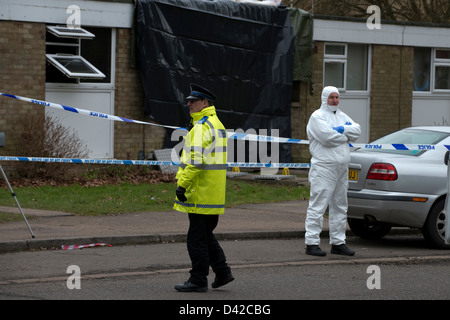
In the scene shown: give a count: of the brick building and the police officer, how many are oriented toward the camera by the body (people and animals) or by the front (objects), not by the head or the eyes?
1

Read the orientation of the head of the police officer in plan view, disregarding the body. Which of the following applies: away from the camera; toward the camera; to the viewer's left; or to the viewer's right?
to the viewer's left

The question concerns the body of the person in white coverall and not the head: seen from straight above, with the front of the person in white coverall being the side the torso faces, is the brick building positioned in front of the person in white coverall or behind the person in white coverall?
behind

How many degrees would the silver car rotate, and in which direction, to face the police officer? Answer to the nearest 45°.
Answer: approximately 180°

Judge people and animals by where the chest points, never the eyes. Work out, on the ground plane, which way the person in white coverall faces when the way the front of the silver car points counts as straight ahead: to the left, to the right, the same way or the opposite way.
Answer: to the right

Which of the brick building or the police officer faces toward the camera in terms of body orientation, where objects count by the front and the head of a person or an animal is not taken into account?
the brick building

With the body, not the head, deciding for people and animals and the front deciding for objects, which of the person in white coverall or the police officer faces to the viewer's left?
the police officer

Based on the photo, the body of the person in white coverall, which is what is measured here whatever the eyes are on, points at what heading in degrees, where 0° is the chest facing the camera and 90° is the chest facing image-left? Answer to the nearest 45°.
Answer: approximately 315°

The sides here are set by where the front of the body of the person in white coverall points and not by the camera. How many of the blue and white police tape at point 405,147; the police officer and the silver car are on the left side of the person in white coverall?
2

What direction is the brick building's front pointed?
toward the camera

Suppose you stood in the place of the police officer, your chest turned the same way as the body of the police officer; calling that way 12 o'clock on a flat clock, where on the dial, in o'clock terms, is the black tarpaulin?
The black tarpaulin is roughly at 3 o'clock from the police officer.

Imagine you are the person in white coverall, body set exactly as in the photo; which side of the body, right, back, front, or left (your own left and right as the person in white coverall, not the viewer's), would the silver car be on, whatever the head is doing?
left

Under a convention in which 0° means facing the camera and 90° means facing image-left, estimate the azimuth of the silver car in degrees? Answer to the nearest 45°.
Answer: approximately 225°

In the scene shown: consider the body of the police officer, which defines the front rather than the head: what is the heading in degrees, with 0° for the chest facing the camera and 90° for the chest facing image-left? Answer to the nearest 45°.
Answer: approximately 90°

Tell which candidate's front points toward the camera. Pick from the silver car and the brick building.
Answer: the brick building

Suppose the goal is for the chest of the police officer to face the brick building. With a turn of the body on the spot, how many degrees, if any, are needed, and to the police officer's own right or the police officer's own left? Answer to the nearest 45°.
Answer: approximately 90° to the police officer's own right
